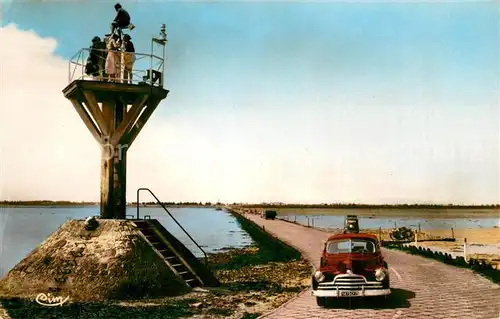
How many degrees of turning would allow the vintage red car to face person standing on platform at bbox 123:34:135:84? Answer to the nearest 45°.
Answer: approximately 90° to its right

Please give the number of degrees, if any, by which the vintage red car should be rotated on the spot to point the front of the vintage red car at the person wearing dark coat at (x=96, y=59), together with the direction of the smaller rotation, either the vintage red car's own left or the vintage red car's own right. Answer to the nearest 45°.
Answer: approximately 90° to the vintage red car's own right

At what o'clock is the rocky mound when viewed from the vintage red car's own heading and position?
The rocky mound is roughly at 3 o'clock from the vintage red car.

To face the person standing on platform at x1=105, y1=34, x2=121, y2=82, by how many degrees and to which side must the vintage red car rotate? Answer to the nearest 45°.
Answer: approximately 90° to its right

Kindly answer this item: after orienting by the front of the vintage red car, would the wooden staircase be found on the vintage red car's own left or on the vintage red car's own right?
on the vintage red car's own right

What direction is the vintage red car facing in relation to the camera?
toward the camera
